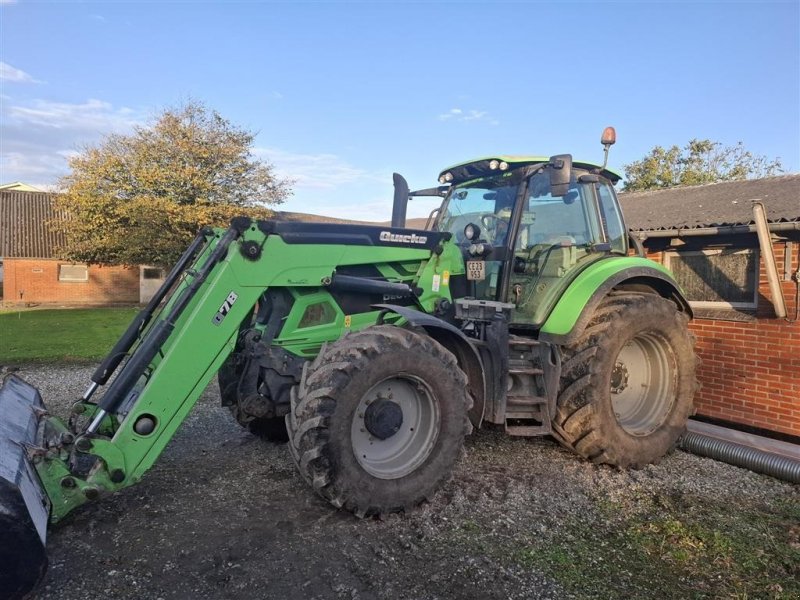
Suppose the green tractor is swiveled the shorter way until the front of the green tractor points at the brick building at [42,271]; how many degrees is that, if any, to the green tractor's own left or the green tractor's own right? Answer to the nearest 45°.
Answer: approximately 90° to the green tractor's own right

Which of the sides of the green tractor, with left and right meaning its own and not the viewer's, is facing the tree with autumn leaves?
right

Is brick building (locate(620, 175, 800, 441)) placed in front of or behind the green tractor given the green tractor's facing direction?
behind

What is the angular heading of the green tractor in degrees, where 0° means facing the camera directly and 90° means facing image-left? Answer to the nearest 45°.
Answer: approximately 45°
